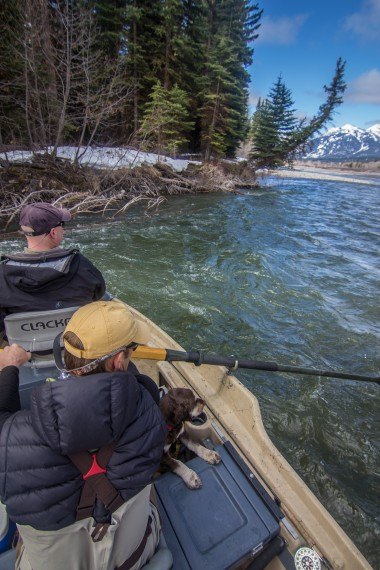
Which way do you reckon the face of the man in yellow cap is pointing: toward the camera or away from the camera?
away from the camera

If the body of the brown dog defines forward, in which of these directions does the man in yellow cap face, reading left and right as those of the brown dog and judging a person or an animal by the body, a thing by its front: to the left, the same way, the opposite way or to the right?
the opposite way

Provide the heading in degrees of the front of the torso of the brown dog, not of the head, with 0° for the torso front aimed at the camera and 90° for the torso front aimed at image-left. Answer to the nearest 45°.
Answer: approximately 315°

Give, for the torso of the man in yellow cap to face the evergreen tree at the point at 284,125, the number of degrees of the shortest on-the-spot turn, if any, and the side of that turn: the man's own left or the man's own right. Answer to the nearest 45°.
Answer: approximately 45° to the man's own right

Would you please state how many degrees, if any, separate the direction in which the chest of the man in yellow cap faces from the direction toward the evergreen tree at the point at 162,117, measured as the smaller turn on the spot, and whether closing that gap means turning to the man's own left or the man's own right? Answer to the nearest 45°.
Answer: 0° — they already face it

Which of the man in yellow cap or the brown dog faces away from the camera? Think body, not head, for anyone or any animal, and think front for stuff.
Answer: the man in yellow cap

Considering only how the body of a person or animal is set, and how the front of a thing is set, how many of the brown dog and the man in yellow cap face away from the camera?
1

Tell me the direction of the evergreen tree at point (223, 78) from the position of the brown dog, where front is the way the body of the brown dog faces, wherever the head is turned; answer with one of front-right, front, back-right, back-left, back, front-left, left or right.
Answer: back-left

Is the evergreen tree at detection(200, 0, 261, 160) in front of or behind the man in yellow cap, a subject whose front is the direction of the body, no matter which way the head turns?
in front

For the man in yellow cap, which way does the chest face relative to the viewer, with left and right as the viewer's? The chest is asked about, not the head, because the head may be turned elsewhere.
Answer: facing away from the viewer
